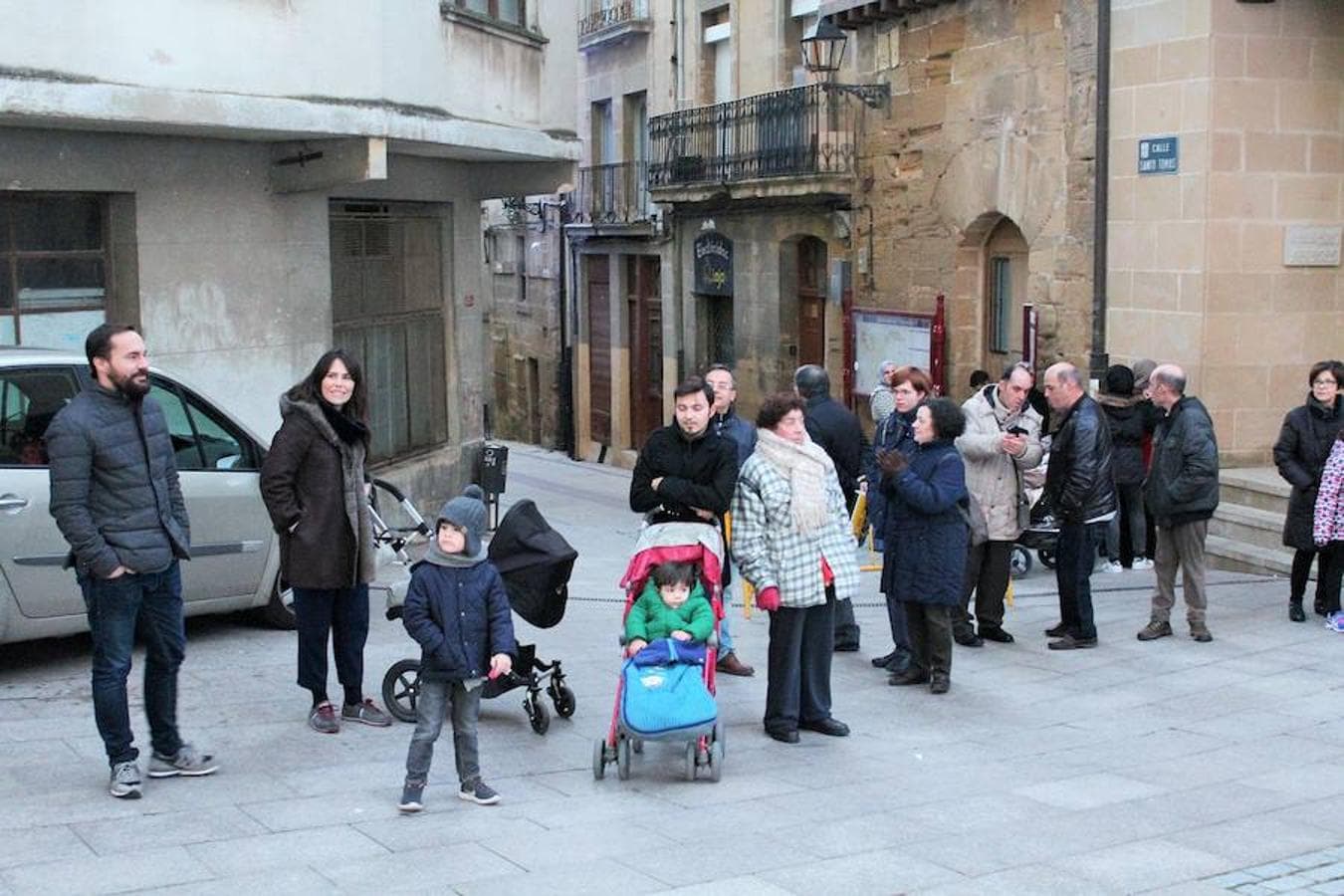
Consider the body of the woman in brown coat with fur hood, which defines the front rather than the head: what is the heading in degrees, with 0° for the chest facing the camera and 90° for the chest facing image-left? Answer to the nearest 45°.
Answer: approximately 315°

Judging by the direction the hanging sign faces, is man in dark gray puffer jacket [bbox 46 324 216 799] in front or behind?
in front

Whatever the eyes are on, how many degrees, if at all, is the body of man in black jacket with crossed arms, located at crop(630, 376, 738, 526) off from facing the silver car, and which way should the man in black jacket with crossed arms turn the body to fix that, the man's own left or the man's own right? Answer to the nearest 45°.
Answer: approximately 90° to the man's own right

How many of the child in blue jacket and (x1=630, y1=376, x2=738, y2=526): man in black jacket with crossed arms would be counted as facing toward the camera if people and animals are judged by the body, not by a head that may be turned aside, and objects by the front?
2

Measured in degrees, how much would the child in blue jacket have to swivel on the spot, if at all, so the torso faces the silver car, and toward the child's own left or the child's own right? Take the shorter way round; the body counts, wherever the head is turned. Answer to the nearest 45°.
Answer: approximately 135° to the child's own right

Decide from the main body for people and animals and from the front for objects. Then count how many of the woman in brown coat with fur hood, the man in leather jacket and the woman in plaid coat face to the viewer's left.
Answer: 1

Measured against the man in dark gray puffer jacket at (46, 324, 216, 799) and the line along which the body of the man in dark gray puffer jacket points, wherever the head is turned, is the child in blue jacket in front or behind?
in front

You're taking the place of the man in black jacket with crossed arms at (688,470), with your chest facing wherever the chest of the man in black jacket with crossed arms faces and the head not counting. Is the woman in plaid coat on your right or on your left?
on your left

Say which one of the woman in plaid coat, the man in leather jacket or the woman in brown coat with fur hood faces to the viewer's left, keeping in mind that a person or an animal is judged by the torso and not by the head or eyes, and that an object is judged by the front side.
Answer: the man in leather jacket

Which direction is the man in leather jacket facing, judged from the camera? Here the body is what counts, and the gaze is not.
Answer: to the viewer's left

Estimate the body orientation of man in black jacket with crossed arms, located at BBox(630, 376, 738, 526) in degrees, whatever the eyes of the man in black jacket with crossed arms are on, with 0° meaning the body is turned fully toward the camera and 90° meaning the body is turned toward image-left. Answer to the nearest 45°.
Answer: approximately 0°

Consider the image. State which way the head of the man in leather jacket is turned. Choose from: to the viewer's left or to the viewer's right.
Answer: to the viewer's left

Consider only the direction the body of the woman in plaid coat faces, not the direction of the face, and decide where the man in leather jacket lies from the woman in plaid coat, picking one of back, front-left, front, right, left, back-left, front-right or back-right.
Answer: left

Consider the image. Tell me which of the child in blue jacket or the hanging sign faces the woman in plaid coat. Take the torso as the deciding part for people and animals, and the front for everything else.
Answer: the hanging sign
